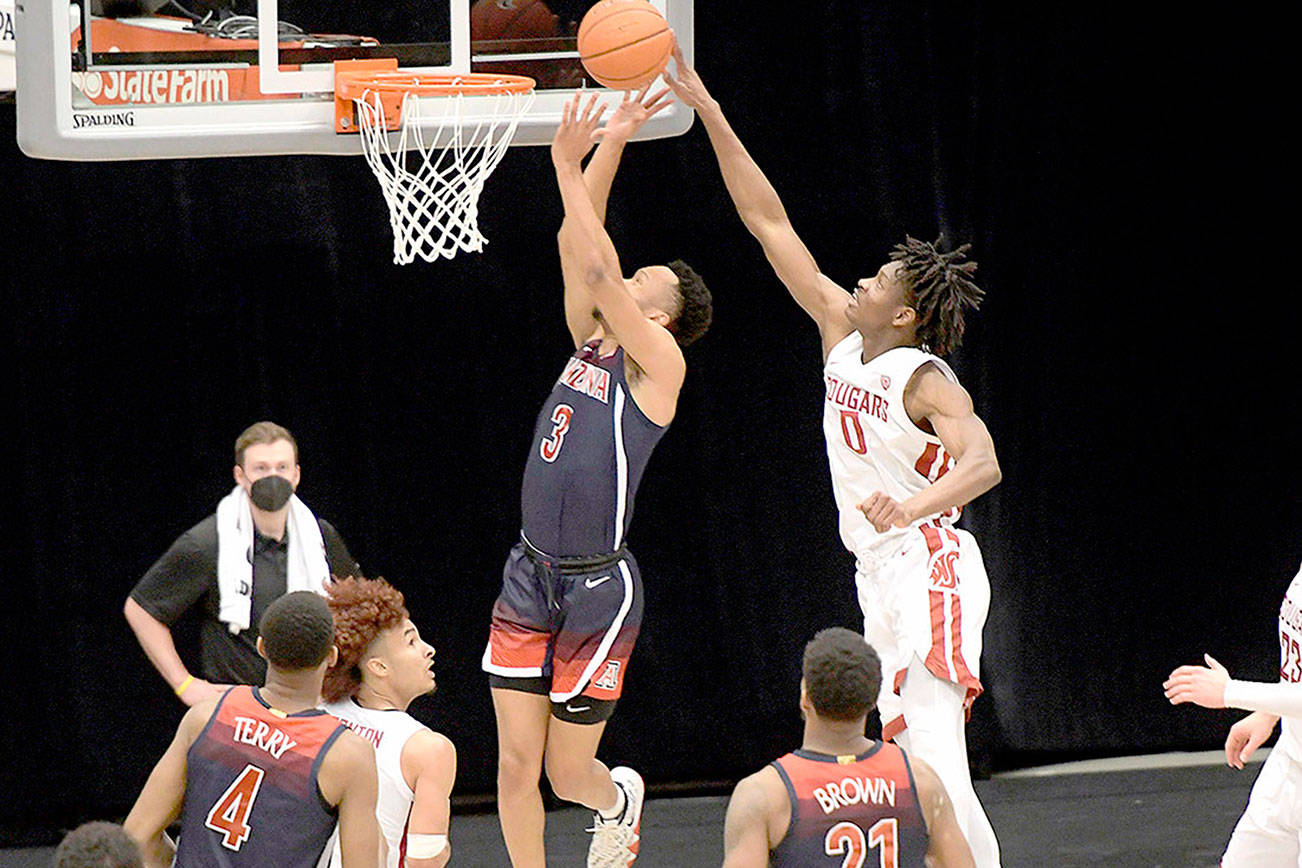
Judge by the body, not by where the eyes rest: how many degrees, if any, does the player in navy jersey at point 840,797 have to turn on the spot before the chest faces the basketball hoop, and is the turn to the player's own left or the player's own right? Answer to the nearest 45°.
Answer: approximately 45° to the player's own left

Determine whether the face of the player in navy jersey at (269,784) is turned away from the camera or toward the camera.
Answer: away from the camera

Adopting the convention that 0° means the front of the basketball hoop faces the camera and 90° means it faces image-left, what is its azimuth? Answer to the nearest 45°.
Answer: approximately 315°

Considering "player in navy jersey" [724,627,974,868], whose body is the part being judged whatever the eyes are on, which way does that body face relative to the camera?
away from the camera

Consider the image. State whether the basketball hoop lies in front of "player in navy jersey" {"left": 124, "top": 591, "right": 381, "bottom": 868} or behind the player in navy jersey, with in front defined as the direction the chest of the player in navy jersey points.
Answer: in front

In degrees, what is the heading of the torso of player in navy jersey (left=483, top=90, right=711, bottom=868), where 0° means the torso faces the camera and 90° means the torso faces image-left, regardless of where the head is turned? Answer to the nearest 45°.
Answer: approximately 45°

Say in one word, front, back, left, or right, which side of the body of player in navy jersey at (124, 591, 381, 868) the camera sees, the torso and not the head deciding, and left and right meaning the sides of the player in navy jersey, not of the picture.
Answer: back

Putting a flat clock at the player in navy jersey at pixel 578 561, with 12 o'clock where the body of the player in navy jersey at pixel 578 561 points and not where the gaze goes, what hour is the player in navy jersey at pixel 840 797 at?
the player in navy jersey at pixel 840 797 is roughly at 10 o'clock from the player in navy jersey at pixel 578 561.

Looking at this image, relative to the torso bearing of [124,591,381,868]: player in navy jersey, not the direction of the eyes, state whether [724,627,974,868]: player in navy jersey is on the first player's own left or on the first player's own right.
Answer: on the first player's own right

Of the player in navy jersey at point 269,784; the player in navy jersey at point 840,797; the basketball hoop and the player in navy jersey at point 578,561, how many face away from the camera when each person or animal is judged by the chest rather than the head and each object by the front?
2
